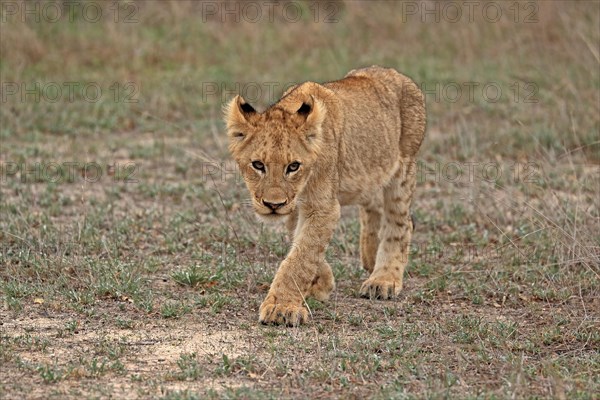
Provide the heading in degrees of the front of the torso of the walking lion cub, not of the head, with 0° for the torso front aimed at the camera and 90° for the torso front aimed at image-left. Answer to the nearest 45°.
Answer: approximately 45°
